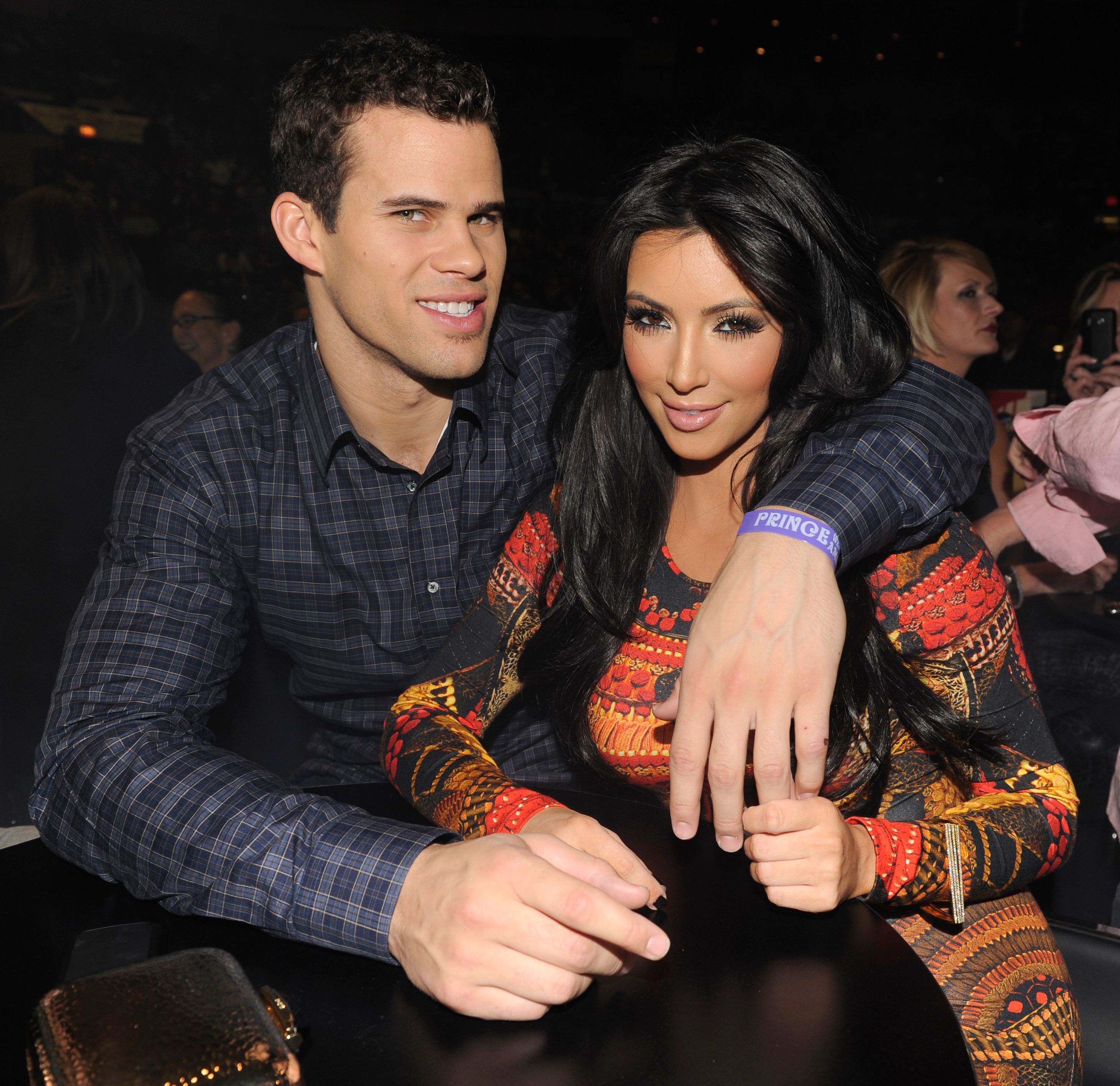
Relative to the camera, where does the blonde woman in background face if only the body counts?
to the viewer's right

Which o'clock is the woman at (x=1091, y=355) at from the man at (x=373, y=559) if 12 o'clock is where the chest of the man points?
The woman is roughly at 9 o'clock from the man.

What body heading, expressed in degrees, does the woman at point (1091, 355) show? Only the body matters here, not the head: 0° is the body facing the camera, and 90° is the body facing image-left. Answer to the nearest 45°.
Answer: approximately 0°

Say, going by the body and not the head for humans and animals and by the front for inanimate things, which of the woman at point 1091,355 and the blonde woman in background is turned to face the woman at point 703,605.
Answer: the woman at point 1091,355

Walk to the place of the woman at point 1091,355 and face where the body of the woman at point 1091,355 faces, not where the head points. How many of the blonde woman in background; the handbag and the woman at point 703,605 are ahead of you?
2

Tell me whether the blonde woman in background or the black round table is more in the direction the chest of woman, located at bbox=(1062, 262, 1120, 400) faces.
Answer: the black round table

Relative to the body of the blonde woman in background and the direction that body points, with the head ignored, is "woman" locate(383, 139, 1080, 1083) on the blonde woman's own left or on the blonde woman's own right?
on the blonde woman's own right
